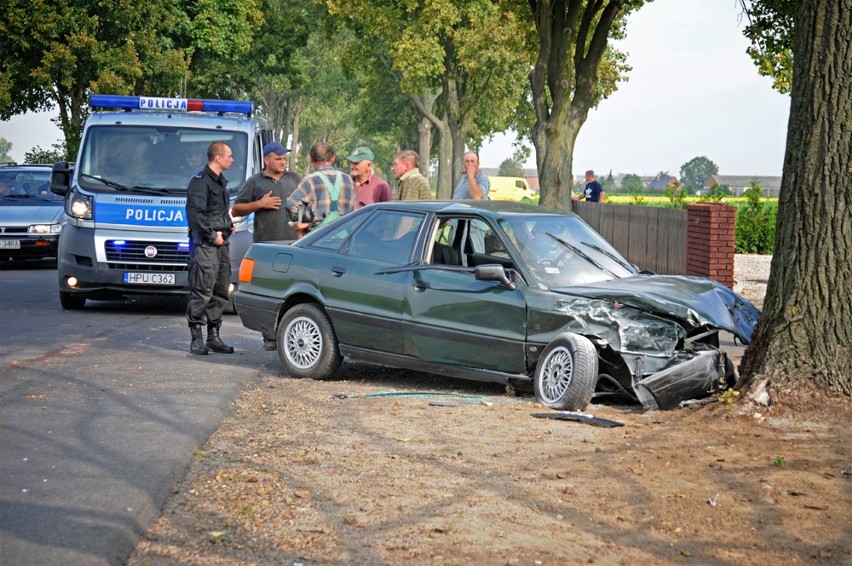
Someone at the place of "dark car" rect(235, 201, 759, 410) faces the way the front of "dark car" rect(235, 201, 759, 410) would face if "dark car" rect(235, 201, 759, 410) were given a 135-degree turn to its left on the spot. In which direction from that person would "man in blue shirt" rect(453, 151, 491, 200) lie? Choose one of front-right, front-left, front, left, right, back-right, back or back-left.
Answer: front

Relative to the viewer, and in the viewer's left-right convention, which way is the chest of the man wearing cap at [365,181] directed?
facing the viewer and to the left of the viewer

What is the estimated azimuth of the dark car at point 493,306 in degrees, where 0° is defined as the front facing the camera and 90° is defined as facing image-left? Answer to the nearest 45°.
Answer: approximately 315°

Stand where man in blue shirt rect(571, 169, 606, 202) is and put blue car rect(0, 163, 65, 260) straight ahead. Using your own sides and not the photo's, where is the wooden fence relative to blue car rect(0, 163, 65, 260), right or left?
left

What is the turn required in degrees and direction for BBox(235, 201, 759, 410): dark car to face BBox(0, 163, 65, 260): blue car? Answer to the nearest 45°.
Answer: approximately 180°

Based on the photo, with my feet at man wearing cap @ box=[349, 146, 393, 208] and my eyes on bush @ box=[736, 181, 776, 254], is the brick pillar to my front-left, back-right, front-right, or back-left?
front-right

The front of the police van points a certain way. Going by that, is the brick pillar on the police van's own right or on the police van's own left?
on the police van's own left

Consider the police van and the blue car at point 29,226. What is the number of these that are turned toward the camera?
2

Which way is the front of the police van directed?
toward the camera

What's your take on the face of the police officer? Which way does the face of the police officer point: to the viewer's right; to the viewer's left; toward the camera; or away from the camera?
to the viewer's right

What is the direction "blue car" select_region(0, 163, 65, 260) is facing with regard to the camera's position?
facing the viewer

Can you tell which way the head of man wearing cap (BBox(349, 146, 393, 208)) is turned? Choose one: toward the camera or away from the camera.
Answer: toward the camera
